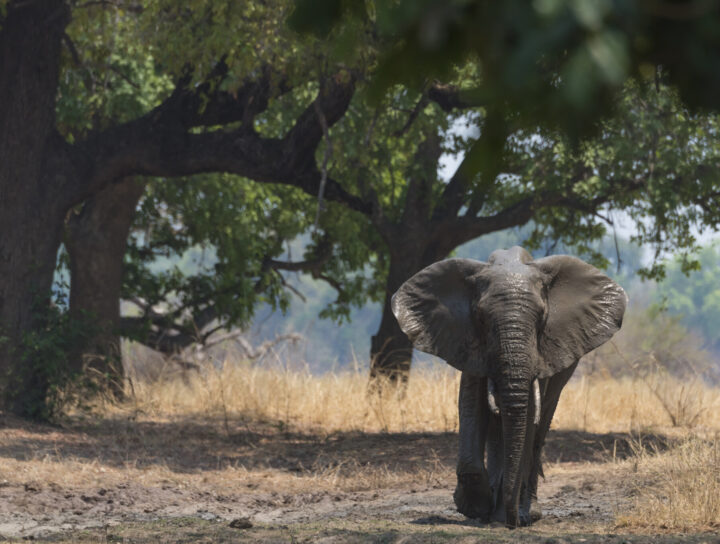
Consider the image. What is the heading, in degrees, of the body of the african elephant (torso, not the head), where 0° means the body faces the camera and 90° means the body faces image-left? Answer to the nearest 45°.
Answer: approximately 0°

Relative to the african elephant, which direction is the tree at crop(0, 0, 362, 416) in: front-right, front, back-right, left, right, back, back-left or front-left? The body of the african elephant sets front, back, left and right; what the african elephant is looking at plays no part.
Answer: back-right

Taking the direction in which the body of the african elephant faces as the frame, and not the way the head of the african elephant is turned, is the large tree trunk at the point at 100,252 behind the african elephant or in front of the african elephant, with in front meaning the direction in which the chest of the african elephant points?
behind
